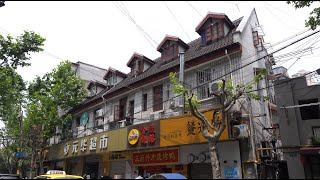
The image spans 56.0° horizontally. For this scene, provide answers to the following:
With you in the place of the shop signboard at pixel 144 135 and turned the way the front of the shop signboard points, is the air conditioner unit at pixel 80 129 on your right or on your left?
on your right

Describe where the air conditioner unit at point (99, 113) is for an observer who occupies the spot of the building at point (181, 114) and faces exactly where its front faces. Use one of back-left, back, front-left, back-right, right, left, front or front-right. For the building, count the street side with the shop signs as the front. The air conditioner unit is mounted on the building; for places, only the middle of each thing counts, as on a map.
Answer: right

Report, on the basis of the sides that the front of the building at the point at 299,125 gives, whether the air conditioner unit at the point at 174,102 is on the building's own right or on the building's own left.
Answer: on the building's own right

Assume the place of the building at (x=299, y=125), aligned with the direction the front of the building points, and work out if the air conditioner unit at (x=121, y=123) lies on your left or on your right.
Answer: on your right

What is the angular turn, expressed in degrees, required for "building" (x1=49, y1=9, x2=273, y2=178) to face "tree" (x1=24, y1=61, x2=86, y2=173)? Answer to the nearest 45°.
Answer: approximately 90° to its right

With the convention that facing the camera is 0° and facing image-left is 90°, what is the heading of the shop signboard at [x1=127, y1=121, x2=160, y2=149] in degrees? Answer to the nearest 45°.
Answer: approximately 45°

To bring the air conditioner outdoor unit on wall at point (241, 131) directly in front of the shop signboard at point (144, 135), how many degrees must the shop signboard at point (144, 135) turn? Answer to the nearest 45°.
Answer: approximately 90° to its left

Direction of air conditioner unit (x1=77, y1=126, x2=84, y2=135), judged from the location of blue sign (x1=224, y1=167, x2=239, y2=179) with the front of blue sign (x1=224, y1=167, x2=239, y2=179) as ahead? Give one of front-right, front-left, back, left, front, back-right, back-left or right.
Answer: back-right

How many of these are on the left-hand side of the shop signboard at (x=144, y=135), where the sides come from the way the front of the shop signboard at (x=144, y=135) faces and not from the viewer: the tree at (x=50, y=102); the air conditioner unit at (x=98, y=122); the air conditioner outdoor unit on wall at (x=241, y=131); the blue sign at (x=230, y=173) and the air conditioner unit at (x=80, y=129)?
2

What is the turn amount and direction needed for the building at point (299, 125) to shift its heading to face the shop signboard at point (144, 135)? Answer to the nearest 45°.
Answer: approximately 45° to its right

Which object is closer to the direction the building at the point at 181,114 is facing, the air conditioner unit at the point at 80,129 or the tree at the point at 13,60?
the tree

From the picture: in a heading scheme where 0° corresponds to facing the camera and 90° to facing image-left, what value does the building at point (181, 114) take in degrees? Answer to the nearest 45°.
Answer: approximately 45°
